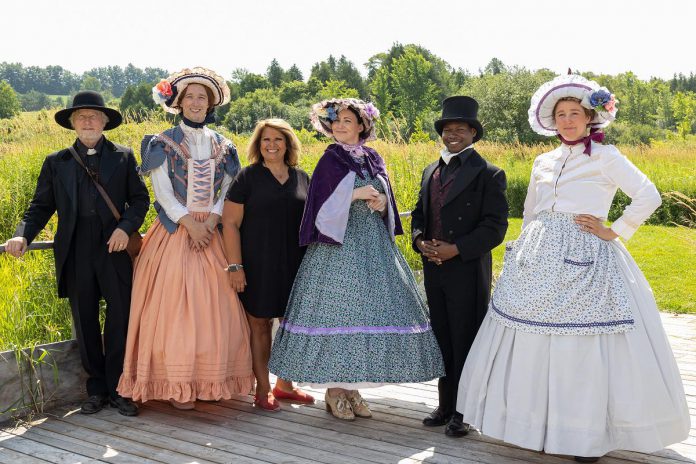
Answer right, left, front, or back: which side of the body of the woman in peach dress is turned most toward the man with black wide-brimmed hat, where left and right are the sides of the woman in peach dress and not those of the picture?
right

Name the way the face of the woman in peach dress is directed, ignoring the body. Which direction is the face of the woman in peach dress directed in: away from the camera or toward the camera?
toward the camera

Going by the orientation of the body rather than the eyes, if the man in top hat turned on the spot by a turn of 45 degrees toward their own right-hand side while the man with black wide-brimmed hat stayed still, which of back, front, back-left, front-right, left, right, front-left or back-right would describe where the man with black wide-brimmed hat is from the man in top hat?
front

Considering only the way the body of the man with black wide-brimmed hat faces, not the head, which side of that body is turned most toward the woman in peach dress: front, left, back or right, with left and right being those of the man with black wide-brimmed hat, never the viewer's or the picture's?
left

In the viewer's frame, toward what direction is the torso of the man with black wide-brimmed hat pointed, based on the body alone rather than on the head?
toward the camera

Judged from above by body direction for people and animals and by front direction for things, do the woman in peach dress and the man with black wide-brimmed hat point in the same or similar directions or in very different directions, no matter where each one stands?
same or similar directions

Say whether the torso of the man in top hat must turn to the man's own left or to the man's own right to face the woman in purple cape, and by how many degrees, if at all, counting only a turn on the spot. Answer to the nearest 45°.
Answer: approximately 45° to the man's own right

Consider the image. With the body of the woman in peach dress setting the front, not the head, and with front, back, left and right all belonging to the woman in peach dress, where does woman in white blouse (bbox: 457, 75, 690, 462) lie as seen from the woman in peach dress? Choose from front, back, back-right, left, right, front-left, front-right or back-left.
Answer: front-left

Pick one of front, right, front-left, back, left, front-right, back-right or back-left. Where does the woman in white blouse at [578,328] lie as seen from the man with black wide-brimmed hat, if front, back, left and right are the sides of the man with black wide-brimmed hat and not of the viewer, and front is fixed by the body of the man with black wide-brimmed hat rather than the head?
front-left

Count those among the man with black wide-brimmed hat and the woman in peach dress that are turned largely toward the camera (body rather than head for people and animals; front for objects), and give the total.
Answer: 2

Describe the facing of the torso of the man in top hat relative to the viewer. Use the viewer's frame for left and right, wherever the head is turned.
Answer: facing the viewer and to the left of the viewer

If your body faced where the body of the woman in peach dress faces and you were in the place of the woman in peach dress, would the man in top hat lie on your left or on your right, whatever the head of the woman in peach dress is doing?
on your left

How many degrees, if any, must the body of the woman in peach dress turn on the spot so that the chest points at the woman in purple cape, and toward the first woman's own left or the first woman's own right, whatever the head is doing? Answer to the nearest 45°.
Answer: approximately 45° to the first woman's own left

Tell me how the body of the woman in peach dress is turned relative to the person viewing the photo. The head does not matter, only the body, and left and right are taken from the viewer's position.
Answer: facing the viewer

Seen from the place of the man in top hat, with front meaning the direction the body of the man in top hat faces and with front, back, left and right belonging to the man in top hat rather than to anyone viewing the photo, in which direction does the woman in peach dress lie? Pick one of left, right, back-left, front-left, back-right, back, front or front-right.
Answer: front-right
